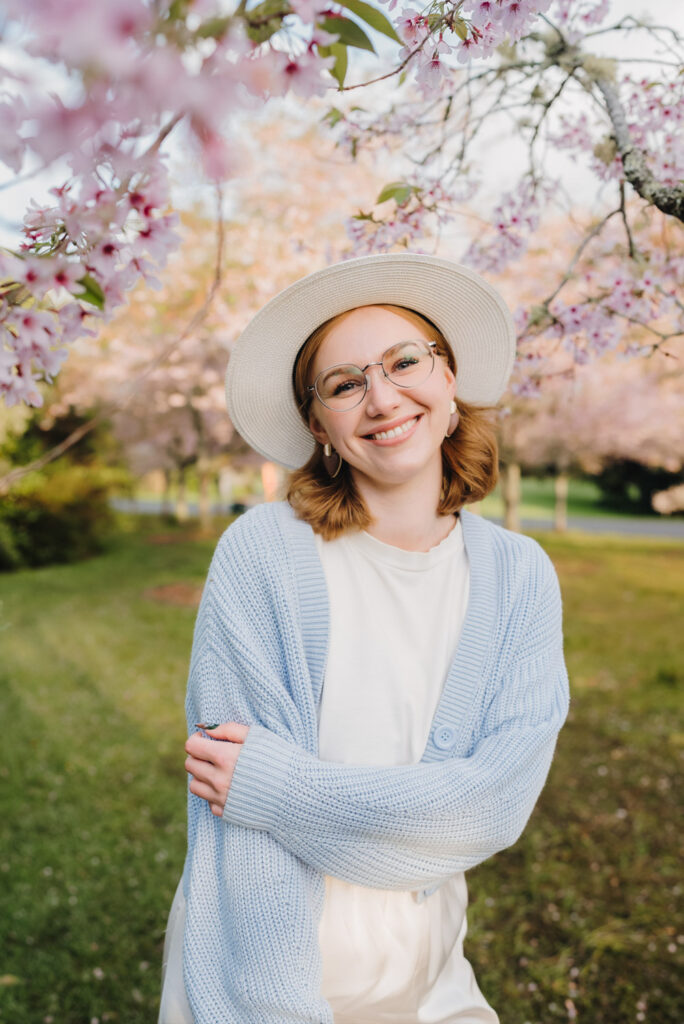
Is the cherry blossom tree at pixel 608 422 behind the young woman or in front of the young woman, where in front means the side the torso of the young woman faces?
behind

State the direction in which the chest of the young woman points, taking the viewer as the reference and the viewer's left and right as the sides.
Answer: facing the viewer

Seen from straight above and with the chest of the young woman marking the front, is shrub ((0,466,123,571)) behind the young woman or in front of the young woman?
behind

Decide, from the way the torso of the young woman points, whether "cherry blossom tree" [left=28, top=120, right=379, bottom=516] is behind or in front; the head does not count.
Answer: behind
